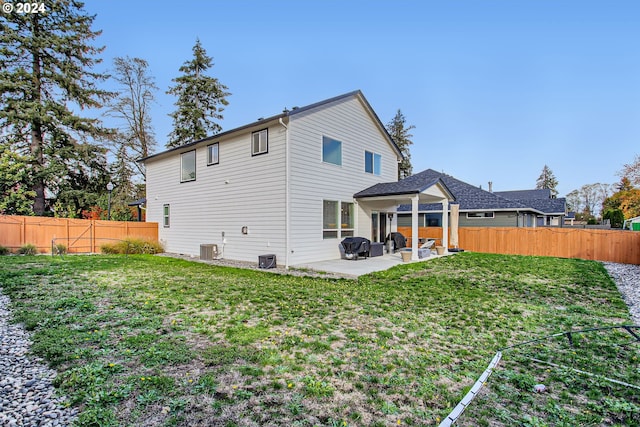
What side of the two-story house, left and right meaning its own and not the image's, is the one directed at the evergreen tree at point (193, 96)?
front

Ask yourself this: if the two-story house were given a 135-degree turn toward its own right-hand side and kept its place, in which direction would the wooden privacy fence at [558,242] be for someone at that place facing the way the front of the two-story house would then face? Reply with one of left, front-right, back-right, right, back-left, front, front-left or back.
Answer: front

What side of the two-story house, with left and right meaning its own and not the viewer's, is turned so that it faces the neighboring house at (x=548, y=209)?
right

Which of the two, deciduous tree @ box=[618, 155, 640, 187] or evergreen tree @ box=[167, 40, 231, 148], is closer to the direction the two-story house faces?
the evergreen tree

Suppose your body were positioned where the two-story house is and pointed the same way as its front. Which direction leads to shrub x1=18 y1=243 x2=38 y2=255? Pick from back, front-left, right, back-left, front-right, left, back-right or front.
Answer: front-left

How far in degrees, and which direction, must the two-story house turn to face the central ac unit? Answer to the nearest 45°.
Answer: approximately 45° to its left

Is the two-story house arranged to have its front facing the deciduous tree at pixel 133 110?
yes

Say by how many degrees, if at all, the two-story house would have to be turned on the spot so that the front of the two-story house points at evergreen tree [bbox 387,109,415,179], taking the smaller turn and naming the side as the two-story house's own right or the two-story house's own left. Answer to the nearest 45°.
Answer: approximately 90° to the two-story house's own right

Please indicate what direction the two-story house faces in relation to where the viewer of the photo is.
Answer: facing away from the viewer and to the left of the viewer
